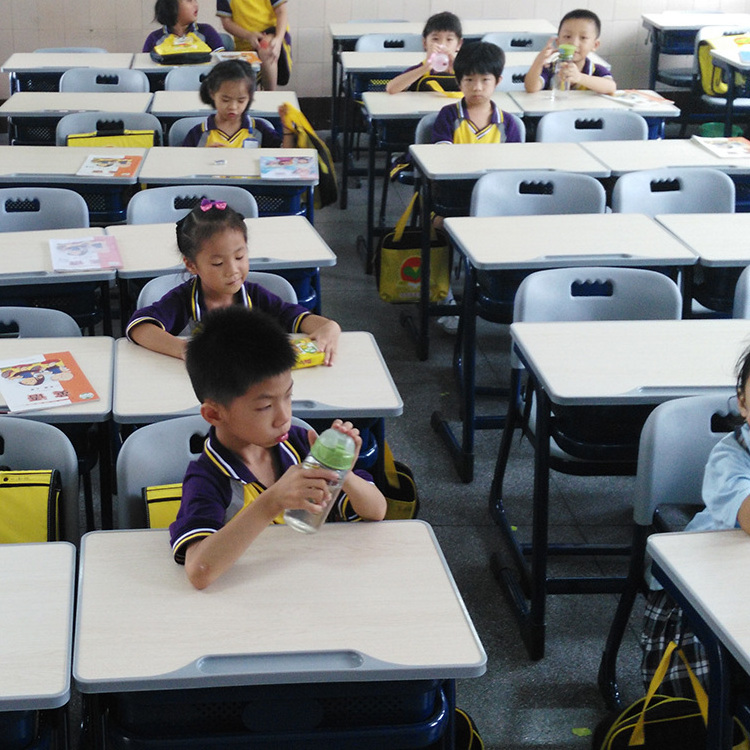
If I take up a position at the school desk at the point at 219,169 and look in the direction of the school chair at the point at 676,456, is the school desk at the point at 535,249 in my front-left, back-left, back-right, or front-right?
front-left

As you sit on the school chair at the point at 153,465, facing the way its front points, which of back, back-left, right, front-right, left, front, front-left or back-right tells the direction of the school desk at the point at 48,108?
back

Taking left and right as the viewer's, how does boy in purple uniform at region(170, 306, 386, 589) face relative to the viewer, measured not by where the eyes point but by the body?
facing the viewer and to the right of the viewer

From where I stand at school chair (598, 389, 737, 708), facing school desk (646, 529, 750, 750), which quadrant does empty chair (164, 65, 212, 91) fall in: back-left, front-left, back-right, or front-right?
back-right

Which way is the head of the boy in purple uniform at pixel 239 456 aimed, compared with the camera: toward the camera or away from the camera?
toward the camera

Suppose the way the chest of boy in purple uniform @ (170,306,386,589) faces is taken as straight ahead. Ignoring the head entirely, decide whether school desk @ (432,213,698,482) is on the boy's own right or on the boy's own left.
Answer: on the boy's own left

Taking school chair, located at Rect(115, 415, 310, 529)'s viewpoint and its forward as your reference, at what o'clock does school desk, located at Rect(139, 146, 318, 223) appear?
The school desk is roughly at 6 o'clock from the school chair.

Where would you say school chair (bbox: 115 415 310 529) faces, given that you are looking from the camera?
facing the viewer

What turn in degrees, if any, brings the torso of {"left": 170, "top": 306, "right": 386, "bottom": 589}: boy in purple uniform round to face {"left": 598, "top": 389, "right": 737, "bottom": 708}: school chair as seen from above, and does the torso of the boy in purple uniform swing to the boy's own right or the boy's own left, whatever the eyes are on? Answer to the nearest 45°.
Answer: approximately 45° to the boy's own left

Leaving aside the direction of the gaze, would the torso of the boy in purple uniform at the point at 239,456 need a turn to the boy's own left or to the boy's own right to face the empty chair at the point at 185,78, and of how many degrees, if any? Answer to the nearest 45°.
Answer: approximately 135° to the boy's own left

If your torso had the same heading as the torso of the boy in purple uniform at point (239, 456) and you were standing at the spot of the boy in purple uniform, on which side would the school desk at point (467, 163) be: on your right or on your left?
on your left

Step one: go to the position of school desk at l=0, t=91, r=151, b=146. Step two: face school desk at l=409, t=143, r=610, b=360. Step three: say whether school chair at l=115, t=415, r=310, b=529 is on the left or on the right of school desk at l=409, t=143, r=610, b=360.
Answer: right

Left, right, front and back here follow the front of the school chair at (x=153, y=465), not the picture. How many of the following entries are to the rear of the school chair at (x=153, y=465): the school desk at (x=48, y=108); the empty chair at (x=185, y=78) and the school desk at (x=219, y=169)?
3

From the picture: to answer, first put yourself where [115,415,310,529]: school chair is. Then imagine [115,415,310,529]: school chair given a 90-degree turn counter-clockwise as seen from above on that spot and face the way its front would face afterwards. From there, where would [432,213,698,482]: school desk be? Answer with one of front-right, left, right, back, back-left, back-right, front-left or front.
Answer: front-left
